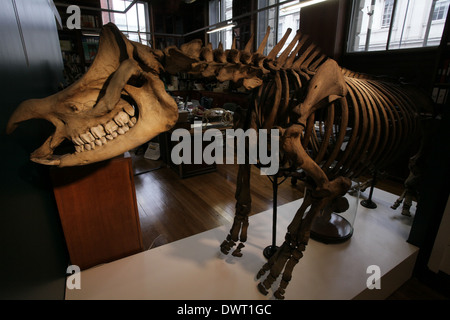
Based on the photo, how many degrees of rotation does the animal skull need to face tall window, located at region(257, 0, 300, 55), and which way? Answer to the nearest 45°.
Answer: approximately 135° to its right

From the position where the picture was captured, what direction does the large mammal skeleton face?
facing the viewer and to the left of the viewer

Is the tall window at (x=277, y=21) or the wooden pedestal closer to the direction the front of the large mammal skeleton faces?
the wooden pedestal

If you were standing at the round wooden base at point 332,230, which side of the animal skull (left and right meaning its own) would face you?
back

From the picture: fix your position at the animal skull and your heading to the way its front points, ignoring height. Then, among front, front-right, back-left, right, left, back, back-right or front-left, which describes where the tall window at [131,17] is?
right

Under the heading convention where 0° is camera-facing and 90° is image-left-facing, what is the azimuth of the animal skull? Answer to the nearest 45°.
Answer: approximately 90°

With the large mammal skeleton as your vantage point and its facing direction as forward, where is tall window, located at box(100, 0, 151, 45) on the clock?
The tall window is roughly at 4 o'clock from the large mammal skeleton.

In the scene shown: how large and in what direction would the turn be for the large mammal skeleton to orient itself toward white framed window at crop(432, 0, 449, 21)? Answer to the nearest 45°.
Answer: approximately 180°
